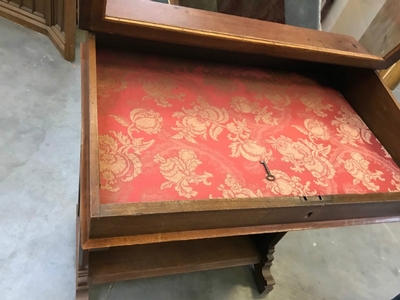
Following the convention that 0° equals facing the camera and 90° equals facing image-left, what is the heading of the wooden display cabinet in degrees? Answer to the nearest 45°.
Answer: approximately 0°

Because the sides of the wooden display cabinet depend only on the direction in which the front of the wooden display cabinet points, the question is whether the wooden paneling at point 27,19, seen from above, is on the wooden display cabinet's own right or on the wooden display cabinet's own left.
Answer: on the wooden display cabinet's own right
